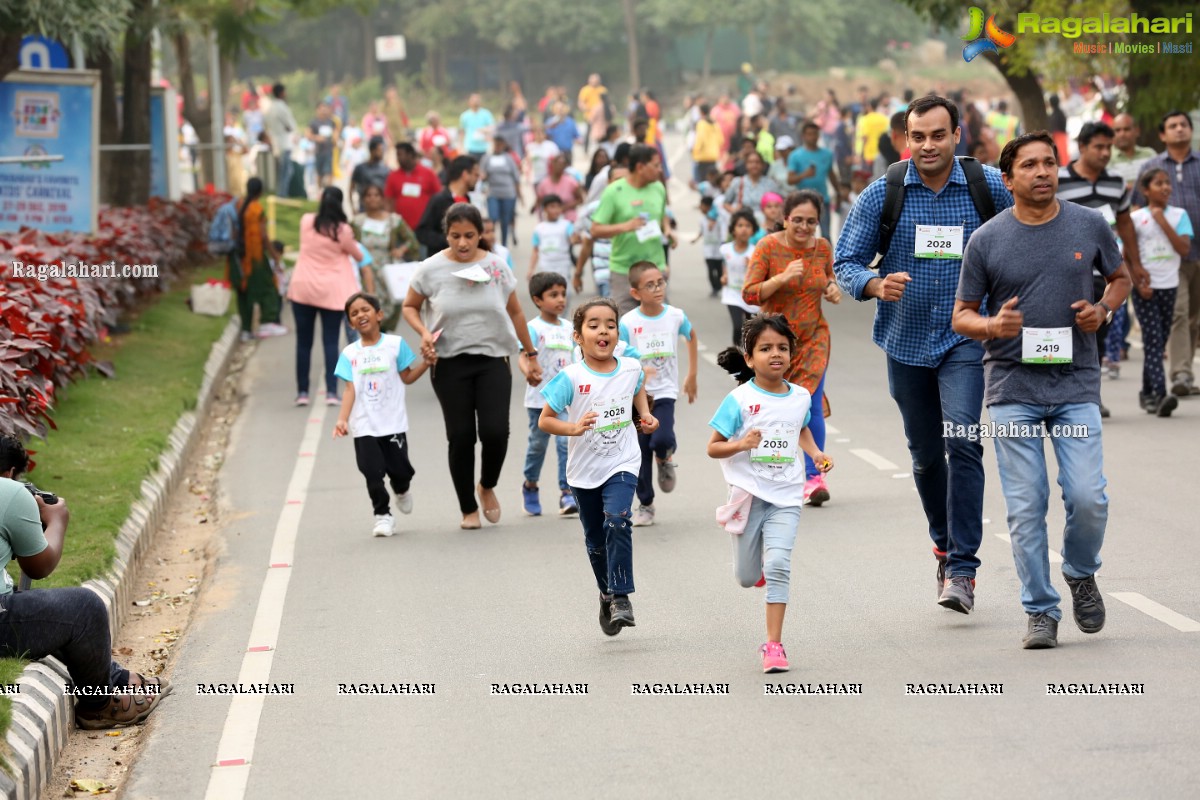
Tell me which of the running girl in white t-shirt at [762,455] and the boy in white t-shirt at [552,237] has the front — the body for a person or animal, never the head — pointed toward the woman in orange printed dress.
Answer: the boy in white t-shirt

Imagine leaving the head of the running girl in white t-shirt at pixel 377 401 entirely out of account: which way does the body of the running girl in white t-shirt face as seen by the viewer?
toward the camera

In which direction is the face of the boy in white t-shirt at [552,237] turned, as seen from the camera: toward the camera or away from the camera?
toward the camera

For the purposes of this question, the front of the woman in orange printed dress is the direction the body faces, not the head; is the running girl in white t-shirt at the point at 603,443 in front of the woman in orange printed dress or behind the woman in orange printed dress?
in front

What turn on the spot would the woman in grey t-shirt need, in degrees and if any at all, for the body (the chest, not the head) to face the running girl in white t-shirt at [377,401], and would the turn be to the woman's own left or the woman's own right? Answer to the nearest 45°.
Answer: approximately 135° to the woman's own right

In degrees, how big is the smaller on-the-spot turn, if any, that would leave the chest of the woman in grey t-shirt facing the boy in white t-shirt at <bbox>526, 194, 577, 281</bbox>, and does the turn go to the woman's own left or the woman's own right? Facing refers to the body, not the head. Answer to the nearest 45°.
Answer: approximately 180°

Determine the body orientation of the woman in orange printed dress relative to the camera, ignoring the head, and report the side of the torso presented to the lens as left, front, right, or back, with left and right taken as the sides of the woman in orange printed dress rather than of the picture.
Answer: front

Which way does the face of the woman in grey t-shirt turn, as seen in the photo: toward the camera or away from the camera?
toward the camera

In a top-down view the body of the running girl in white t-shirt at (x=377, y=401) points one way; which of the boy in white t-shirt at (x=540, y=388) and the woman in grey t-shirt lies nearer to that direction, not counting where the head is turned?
the woman in grey t-shirt

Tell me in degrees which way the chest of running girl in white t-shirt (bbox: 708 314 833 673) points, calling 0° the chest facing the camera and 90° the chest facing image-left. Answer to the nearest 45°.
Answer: approximately 0°

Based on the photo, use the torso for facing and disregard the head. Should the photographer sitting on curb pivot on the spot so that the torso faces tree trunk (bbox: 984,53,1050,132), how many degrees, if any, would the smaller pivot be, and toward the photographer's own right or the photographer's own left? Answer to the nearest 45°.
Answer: approximately 45° to the photographer's own left

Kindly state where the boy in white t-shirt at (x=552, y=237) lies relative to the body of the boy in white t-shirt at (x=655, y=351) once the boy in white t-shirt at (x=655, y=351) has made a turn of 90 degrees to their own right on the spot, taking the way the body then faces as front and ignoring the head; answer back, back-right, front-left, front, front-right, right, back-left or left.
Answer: right

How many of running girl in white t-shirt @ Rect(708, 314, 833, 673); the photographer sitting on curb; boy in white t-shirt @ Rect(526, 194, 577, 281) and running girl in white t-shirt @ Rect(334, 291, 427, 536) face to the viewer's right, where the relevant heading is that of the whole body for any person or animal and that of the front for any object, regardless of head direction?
1

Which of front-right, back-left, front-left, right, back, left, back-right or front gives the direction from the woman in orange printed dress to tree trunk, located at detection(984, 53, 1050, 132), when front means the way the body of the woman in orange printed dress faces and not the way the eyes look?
back

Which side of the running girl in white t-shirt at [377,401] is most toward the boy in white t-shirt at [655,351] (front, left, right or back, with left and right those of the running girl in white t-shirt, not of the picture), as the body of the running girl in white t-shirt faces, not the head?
left

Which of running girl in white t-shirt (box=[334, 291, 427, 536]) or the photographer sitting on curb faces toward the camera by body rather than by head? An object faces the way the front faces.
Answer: the running girl in white t-shirt

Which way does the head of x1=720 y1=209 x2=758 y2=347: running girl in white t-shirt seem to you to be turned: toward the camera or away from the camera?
toward the camera

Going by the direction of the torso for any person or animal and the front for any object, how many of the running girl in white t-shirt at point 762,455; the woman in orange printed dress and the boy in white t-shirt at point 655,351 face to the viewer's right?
0
